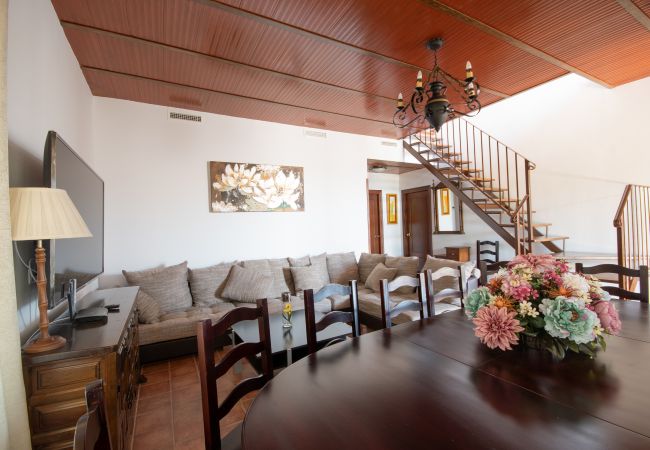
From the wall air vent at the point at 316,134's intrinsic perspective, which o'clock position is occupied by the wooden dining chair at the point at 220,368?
The wooden dining chair is roughly at 12 o'clock from the wall air vent.

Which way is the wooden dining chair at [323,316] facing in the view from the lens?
facing the viewer and to the right of the viewer

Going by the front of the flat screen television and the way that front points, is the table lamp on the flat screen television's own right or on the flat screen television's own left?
on the flat screen television's own right

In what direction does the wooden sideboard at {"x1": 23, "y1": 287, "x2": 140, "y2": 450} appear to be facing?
to the viewer's right

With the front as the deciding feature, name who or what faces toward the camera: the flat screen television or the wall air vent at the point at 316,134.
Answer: the wall air vent

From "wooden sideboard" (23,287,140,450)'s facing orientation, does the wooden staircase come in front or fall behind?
in front

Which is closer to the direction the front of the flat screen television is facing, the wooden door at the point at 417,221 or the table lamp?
the wooden door

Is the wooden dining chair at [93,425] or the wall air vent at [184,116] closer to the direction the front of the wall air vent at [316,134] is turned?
the wooden dining chair

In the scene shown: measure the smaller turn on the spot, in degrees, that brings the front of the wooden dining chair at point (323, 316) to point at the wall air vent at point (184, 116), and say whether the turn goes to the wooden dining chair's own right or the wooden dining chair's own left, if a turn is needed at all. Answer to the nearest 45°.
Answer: approximately 180°

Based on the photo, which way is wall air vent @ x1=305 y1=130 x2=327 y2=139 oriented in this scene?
toward the camera

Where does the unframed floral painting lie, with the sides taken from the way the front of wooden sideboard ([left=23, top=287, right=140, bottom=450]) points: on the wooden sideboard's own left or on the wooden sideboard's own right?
on the wooden sideboard's own left

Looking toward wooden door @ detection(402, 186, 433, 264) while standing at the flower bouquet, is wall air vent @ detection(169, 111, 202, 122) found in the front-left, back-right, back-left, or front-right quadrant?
front-left

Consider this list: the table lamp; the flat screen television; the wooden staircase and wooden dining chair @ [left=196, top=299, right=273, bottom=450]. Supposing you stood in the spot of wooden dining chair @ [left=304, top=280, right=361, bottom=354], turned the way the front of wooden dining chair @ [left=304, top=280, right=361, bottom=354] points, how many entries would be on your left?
1

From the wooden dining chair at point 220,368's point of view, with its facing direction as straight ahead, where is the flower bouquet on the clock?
The flower bouquet is roughly at 11 o'clock from the wooden dining chair.

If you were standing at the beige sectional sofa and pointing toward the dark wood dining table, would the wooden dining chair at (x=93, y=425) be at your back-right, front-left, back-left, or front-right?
front-right

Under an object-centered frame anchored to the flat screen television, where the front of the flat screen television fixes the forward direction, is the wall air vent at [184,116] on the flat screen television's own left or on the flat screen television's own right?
on the flat screen television's own left

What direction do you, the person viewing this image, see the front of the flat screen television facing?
facing to the right of the viewer
